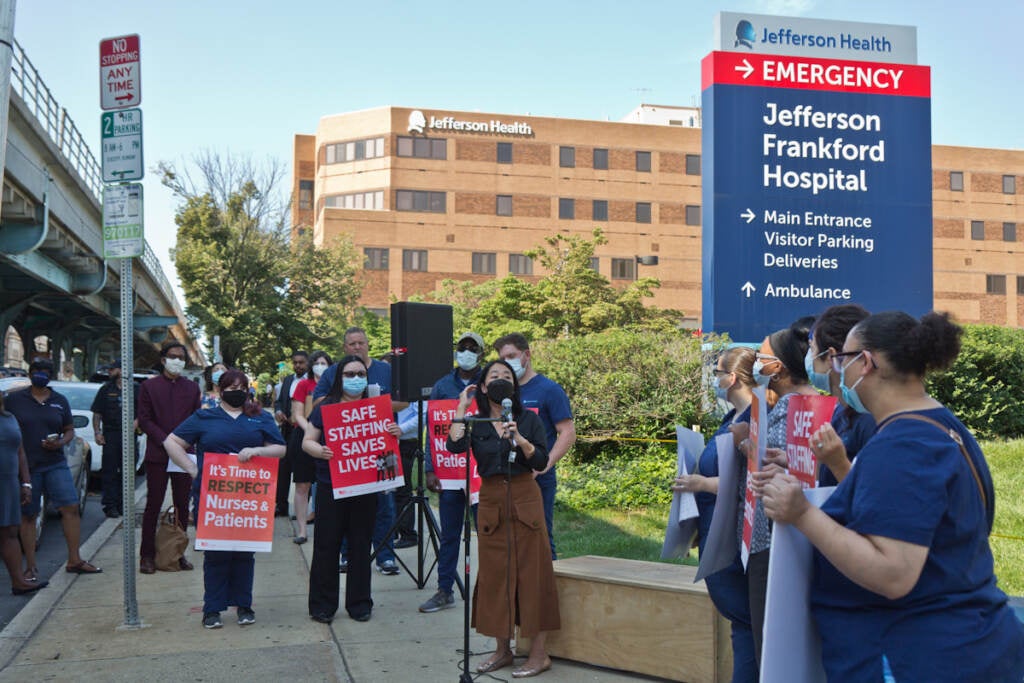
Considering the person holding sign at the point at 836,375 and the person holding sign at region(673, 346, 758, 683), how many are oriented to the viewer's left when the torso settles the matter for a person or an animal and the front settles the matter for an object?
2

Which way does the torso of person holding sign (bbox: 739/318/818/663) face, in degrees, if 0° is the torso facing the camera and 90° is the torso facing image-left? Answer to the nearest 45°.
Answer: approximately 90°

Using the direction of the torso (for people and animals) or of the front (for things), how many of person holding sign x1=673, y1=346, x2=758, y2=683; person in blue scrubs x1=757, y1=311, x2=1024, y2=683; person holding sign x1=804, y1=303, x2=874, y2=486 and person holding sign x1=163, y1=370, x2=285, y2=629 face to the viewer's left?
3

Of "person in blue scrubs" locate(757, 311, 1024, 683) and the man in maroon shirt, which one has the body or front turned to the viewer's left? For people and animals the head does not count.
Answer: the person in blue scrubs

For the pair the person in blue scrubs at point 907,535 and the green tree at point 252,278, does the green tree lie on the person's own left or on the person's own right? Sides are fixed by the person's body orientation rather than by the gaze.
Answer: on the person's own right

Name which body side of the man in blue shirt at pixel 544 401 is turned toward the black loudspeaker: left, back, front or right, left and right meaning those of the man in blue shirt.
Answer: right

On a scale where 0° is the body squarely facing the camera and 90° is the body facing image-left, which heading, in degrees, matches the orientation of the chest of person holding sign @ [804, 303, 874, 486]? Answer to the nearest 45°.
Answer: approximately 90°

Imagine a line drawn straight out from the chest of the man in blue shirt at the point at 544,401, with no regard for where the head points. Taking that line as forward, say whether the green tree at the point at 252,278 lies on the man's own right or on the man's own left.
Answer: on the man's own right

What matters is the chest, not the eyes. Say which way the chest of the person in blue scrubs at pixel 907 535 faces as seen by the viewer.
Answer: to the viewer's left

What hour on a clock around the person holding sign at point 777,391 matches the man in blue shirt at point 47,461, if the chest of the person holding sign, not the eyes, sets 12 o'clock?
The man in blue shirt is roughly at 1 o'clock from the person holding sign.
